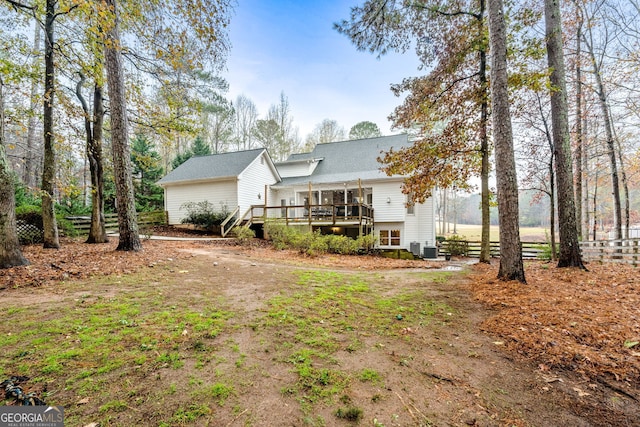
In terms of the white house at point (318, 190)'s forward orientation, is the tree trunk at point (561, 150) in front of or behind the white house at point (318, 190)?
behind

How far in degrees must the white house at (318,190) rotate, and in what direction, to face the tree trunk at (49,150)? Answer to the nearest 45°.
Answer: approximately 135° to its left

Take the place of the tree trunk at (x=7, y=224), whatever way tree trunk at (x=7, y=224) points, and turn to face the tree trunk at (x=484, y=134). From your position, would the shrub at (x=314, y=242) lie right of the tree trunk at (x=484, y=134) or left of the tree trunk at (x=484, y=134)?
left

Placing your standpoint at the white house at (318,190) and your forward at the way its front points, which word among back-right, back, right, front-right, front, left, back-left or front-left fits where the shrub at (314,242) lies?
back

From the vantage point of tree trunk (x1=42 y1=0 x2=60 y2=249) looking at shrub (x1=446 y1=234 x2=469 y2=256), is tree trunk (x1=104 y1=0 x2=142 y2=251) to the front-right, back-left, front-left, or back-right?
front-right

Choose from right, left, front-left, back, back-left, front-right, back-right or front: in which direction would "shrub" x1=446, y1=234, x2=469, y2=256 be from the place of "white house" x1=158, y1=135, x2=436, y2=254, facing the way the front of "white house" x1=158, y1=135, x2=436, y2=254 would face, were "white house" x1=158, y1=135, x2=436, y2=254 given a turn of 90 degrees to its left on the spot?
back

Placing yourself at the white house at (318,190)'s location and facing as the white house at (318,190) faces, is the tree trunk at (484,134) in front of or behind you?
behind

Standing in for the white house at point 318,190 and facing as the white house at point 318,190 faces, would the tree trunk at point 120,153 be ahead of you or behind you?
behind

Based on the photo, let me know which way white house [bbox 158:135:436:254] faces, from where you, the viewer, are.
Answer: facing away from the viewer

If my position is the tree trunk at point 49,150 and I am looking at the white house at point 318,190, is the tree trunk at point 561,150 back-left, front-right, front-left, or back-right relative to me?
front-right
